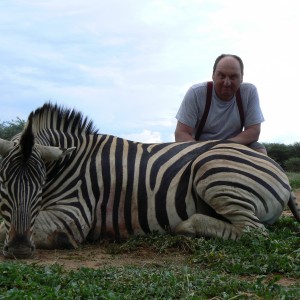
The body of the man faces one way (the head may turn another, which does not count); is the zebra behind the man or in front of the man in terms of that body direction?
in front

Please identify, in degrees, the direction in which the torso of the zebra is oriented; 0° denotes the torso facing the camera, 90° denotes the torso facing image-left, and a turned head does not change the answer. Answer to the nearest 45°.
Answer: approximately 90°

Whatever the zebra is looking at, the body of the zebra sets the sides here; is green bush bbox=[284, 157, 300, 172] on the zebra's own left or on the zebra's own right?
on the zebra's own right

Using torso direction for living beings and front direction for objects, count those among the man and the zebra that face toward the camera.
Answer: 1

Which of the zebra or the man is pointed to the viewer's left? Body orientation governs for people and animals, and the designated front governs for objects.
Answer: the zebra

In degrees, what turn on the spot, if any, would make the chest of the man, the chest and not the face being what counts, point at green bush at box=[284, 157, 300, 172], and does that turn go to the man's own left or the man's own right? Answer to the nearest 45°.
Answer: approximately 180°

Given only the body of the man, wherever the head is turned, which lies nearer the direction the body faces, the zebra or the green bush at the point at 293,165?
the zebra

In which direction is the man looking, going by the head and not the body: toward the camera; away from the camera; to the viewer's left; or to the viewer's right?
toward the camera

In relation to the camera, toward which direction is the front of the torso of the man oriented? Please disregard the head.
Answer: toward the camera

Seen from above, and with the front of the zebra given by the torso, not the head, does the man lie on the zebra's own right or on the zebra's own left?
on the zebra's own right

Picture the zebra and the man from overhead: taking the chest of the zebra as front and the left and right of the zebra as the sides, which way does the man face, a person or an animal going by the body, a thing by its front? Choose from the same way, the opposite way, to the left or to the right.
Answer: to the left
